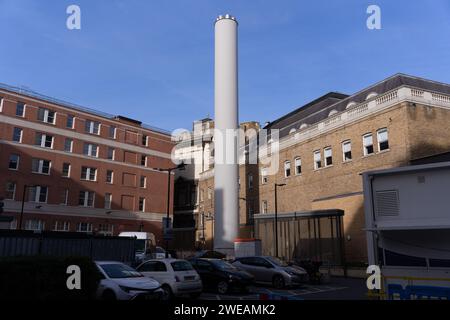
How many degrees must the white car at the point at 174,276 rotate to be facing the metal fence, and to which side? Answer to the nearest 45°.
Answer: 0° — it already faces it

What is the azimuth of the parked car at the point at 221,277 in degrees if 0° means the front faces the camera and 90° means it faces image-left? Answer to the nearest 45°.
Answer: approximately 315°

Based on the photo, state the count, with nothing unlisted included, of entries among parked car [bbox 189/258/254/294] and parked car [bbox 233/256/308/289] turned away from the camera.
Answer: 0

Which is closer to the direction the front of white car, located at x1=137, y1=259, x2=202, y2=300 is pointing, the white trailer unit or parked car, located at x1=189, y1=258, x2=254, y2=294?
the parked car

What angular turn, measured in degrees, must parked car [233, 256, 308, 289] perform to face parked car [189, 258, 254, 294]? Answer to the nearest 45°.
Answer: approximately 90° to its right

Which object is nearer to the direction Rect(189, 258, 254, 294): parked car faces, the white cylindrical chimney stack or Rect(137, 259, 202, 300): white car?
the white car

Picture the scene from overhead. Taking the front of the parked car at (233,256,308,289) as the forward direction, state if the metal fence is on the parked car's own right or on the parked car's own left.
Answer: on the parked car's own right

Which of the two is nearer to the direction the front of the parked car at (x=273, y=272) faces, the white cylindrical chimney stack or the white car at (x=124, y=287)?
the white car

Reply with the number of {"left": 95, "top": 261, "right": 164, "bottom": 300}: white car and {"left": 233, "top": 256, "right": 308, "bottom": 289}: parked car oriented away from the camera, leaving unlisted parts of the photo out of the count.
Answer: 0

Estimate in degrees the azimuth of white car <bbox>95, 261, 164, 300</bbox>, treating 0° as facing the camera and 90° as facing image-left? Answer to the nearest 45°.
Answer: approximately 315°

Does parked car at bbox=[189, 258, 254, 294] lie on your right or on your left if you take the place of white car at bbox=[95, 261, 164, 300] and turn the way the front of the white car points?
on your left

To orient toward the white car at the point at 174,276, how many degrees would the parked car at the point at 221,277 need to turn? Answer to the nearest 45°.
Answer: approximately 90° to its right
